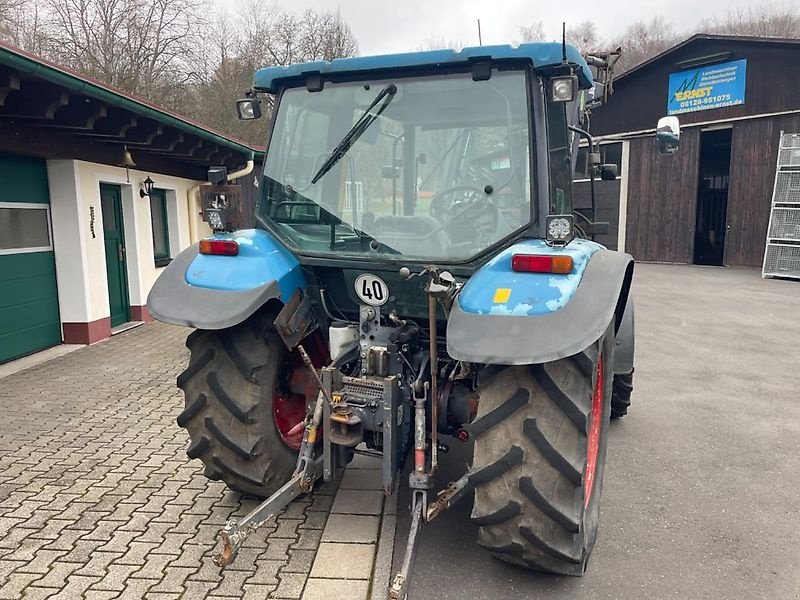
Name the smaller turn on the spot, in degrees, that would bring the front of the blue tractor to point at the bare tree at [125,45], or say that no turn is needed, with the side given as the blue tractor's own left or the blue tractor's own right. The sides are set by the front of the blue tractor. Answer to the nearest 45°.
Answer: approximately 90° to the blue tractor's own left

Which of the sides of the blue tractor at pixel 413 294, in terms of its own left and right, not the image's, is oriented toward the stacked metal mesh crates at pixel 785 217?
front

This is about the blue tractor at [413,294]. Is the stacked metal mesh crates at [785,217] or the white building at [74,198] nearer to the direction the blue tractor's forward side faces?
the stacked metal mesh crates

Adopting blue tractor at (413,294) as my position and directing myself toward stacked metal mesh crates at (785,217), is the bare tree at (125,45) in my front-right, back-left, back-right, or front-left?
front-left

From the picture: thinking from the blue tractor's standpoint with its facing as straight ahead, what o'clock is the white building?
The white building is roughly at 9 o'clock from the blue tractor.

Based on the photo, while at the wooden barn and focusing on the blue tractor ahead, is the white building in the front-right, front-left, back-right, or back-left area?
front-right

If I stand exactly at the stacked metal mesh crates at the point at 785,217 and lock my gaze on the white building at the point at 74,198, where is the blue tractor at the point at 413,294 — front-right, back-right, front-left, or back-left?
front-left

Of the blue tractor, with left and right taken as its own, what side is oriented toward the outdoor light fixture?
left

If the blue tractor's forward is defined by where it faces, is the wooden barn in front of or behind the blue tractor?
in front

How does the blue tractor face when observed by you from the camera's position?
facing away from the viewer and to the right of the viewer

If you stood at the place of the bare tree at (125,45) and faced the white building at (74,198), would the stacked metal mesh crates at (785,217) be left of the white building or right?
left
